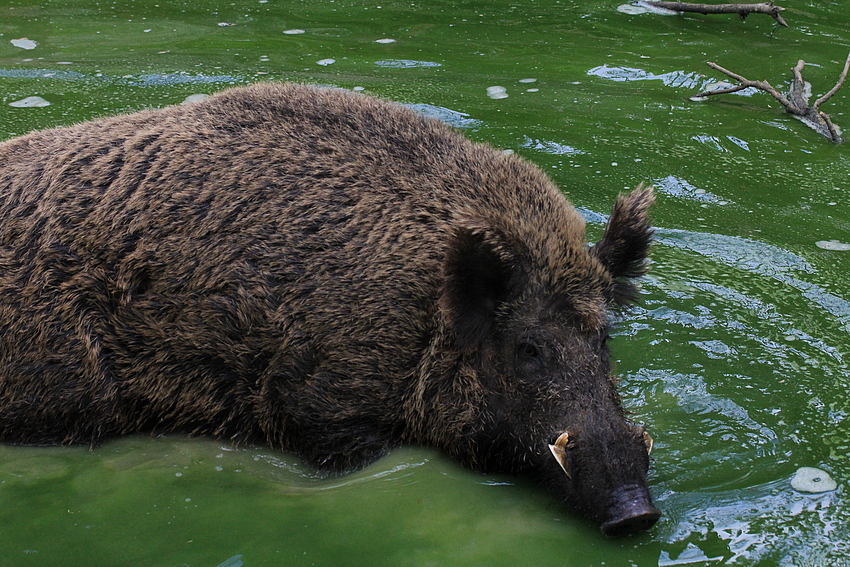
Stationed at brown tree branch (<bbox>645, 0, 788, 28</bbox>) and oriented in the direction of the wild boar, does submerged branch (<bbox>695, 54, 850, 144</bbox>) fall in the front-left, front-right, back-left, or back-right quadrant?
front-left

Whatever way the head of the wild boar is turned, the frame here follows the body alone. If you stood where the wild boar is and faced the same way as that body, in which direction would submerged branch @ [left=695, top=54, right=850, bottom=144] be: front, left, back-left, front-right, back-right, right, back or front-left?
left

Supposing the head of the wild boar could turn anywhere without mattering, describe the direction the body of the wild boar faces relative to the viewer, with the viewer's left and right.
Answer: facing the viewer and to the right of the viewer

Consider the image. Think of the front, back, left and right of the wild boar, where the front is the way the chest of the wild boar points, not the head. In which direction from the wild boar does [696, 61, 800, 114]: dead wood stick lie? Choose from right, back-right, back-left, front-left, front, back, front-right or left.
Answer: left
